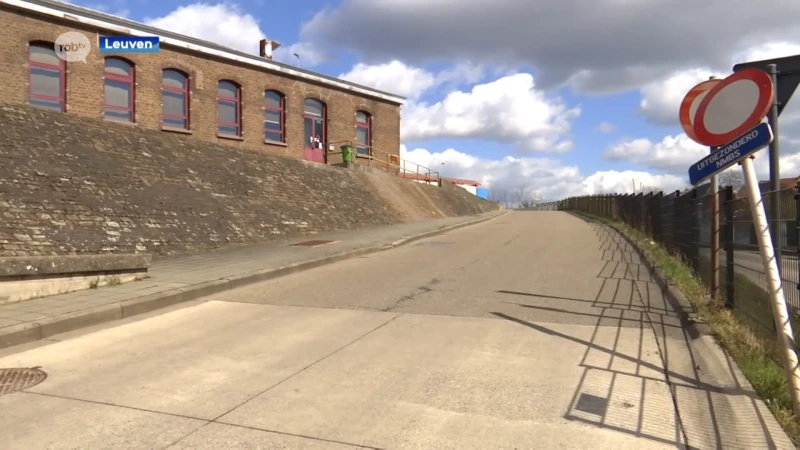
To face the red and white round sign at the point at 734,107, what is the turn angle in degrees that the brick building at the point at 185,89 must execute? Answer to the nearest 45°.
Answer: approximately 45° to its right

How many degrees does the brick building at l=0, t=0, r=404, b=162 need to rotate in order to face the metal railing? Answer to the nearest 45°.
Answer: approximately 90° to its left

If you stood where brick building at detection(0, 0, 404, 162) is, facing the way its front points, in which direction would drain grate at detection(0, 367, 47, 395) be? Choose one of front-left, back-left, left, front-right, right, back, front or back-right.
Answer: front-right

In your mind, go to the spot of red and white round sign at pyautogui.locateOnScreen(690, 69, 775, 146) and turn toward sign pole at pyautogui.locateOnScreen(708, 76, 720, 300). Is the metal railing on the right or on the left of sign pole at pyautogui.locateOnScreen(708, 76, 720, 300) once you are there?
left

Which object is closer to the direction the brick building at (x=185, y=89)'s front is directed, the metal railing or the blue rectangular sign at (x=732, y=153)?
the blue rectangular sign

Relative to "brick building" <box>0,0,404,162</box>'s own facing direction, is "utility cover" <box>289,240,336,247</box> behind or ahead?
ahead

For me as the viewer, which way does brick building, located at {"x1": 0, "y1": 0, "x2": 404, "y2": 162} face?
facing the viewer and to the right of the viewer

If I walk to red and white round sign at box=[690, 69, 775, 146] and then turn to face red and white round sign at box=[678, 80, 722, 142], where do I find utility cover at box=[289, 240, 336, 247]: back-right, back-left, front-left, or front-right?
front-left

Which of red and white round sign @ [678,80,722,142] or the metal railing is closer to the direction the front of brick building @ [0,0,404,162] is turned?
the red and white round sign

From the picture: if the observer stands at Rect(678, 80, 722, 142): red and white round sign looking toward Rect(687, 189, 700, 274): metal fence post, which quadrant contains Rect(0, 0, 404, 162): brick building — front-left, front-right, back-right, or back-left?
front-left

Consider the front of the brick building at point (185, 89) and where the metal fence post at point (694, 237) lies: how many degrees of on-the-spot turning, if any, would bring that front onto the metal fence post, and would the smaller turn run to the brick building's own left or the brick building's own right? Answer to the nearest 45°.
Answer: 0° — it already faces it
